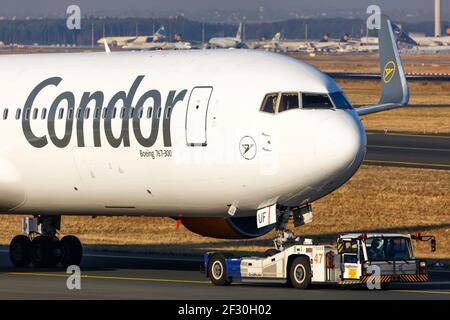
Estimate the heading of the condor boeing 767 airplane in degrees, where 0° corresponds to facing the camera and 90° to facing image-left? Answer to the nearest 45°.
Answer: approximately 315°
